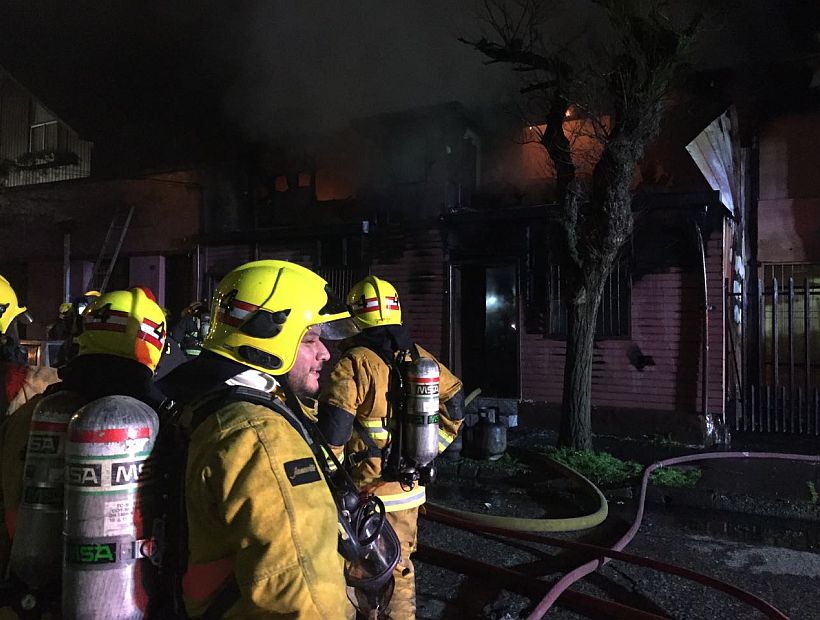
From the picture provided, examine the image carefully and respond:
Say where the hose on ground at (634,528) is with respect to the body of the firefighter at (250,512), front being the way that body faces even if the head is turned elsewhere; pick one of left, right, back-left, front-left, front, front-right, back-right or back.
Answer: front-left

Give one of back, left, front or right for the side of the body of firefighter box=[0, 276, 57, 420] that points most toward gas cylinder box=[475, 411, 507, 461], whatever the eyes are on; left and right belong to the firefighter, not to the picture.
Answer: front

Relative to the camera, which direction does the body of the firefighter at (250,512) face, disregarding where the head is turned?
to the viewer's right

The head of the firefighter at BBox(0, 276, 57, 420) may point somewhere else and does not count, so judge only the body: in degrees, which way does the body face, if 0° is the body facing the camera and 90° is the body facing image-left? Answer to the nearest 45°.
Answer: approximately 270°

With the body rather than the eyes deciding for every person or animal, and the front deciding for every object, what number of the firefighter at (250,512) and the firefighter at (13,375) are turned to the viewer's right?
2

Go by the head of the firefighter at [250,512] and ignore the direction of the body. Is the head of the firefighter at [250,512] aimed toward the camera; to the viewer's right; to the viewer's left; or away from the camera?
to the viewer's right

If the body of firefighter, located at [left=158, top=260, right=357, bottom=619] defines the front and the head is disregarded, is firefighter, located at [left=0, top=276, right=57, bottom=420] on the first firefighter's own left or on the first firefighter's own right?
on the first firefighter's own left

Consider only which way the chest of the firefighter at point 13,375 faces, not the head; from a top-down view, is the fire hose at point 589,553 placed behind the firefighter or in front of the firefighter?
in front

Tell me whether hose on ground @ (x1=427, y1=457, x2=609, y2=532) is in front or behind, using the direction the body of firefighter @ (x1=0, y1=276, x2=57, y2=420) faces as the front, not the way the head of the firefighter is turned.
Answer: in front

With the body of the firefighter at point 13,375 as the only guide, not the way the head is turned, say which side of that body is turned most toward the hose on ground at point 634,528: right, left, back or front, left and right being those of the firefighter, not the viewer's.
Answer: front

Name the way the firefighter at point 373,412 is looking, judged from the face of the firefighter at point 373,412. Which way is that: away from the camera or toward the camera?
away from the camera

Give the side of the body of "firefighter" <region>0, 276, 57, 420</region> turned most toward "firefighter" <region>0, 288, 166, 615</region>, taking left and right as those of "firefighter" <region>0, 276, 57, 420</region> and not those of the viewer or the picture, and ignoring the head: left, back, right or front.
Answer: right

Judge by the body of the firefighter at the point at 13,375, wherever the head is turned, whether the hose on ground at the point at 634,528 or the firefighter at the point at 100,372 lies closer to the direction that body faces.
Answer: the hose on ground

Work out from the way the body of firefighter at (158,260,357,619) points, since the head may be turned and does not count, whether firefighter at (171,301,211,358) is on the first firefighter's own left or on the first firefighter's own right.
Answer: on the first firefighter's own left
